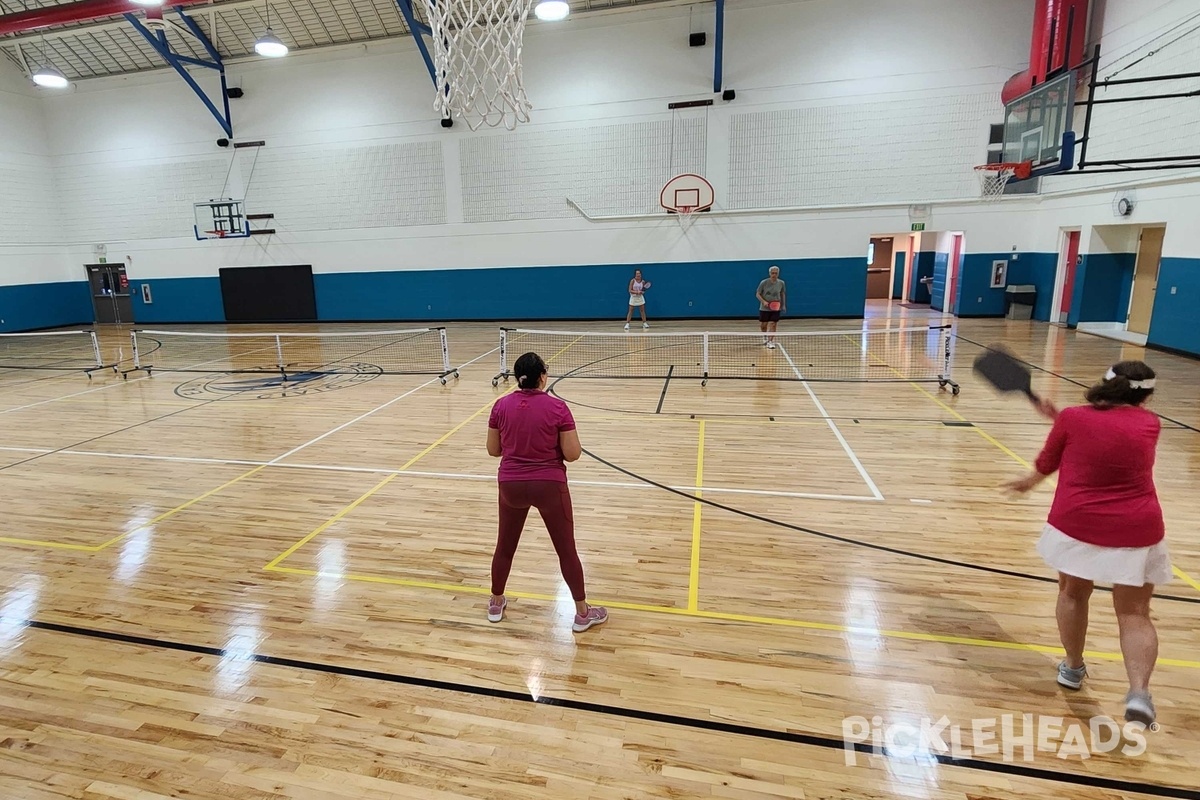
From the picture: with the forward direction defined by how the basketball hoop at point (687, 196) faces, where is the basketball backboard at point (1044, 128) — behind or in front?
in front

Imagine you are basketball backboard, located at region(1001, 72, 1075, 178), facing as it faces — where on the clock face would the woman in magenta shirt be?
The woman in magenta shirt is roughly at 11 o'clock from the basketball backboard.

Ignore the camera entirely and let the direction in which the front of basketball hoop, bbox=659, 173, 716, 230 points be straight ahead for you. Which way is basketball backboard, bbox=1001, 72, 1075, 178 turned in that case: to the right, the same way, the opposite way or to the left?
to the right

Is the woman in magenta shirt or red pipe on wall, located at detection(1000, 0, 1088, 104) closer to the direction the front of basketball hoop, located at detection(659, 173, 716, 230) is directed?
the woman in magenta shirt

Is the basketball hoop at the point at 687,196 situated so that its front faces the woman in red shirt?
yes

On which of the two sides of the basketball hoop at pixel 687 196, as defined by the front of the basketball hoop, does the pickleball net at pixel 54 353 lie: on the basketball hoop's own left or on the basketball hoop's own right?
on the basketball hoop's own right

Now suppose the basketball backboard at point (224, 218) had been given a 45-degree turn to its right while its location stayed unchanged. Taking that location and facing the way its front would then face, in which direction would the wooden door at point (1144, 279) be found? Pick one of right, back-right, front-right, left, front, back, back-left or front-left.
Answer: back-left
